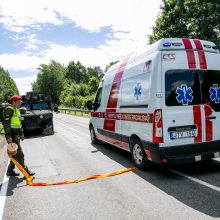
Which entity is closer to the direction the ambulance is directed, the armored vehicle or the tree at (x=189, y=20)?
the armored vehicle

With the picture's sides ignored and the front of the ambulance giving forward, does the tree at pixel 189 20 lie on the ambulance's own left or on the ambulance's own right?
on the ambulance's own right

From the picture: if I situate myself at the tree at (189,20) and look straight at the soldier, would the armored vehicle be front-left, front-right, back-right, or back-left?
front-right

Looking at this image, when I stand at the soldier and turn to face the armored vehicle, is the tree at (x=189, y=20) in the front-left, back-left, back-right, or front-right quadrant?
front-right

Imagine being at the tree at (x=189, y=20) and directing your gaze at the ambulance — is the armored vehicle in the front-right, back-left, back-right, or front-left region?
front-right
